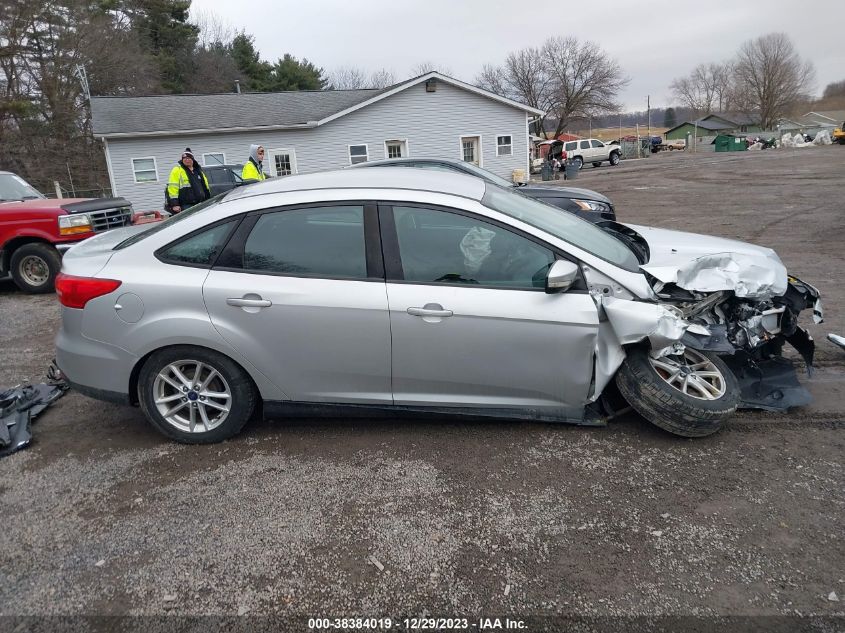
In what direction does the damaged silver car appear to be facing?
to the viewer's right

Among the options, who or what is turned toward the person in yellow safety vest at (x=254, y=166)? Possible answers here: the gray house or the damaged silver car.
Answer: the gray house

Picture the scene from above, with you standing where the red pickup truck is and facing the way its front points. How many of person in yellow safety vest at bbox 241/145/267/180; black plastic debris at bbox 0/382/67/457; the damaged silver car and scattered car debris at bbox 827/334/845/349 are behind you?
0

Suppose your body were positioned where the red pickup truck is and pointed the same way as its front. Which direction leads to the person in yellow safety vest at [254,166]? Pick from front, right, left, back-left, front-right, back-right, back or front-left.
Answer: front-left

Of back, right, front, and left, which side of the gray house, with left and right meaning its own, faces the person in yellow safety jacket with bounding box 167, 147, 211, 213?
front

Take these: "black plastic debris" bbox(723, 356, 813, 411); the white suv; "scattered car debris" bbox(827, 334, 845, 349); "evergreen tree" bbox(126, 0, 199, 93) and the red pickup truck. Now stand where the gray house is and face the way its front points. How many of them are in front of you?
3

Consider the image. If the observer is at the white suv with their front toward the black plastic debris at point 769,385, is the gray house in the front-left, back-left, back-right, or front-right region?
front-right

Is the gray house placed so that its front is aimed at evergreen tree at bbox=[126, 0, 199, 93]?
no

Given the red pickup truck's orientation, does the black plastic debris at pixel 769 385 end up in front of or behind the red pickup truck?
in front

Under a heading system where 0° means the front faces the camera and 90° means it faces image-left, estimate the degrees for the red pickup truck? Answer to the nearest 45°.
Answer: approximately 315°

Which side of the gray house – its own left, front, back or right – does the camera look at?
front

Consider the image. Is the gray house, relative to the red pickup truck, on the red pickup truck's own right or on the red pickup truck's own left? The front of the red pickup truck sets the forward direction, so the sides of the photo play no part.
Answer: on the red pickup truck's own left

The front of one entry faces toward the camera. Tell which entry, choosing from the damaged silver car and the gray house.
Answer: the gray house

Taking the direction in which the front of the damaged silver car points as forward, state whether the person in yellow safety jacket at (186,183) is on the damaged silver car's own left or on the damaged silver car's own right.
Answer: on the damaged silver car's own left

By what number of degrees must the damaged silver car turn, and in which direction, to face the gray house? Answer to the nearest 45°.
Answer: approximately 90° to its left

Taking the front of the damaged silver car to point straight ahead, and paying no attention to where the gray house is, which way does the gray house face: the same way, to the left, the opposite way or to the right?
to the right

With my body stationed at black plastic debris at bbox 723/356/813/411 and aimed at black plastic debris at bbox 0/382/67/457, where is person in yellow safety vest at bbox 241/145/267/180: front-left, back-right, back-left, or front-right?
front-right

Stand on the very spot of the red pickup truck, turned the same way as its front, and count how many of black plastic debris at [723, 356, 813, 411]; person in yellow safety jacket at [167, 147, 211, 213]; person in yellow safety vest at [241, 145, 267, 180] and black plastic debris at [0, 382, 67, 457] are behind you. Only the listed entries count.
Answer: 0

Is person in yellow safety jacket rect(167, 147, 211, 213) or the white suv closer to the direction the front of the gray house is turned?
the person in yellow safety jacket

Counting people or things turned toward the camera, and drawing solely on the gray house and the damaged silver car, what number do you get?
1

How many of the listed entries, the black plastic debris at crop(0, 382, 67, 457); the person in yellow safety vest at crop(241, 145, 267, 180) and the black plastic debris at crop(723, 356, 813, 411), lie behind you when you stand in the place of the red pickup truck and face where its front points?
0
